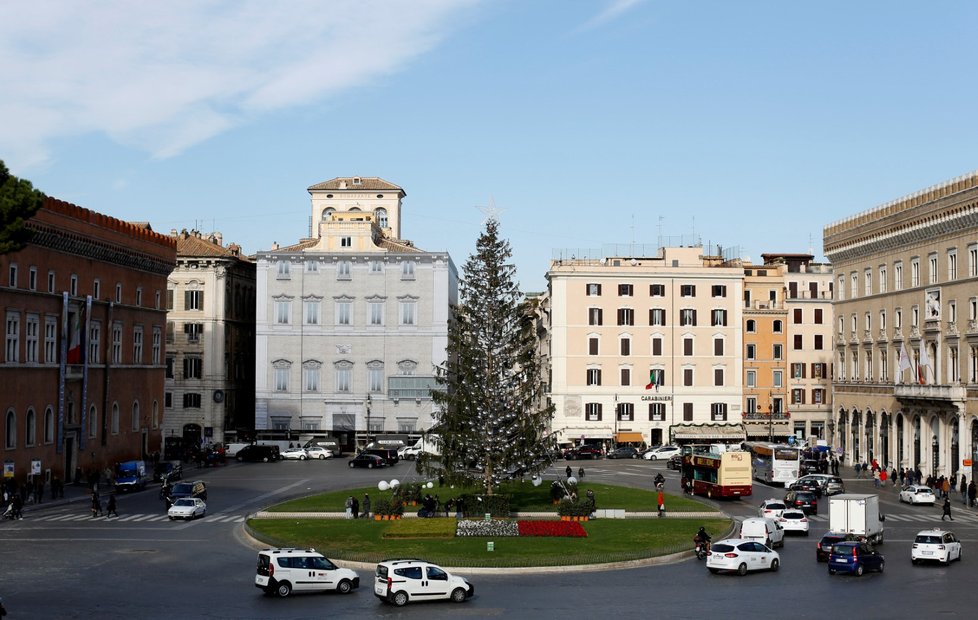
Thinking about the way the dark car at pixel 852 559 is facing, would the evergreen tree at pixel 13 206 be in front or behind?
behind

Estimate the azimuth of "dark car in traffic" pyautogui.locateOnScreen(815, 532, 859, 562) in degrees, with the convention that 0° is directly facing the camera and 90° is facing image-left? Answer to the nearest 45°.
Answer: approximately 225°

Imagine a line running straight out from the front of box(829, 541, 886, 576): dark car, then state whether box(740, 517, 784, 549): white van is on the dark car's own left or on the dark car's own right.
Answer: on the dark car's own left

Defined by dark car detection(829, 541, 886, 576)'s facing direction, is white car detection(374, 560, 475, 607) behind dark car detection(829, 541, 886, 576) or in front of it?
behind

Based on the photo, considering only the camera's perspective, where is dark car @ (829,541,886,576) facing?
facing away from the viewer and to the right of the viewer

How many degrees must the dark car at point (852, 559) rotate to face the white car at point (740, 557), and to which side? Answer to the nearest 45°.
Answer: approximately 135° to its left

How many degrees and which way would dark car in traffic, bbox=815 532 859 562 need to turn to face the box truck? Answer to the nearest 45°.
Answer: approximately 45° to its left

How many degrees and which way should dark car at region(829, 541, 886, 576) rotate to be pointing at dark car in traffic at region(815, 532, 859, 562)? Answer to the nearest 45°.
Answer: approximately 45° to its left
